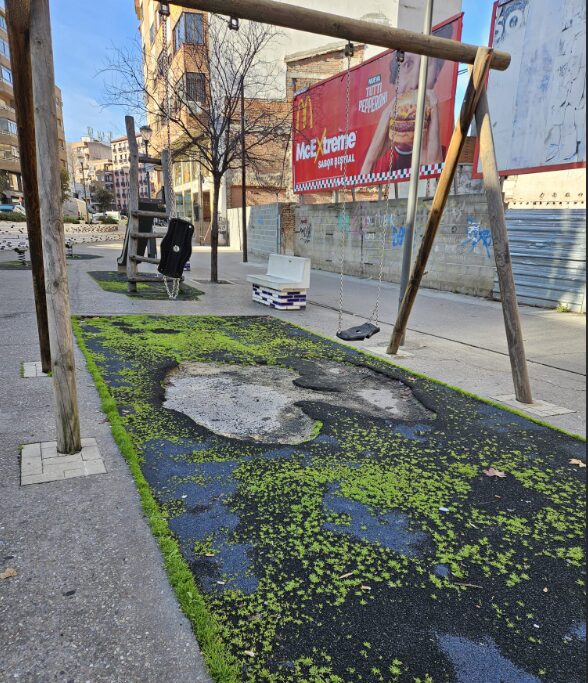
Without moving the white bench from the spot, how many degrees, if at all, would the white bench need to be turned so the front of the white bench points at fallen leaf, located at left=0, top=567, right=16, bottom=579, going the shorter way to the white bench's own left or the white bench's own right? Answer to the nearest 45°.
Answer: approximately 45° to the white bench's own left

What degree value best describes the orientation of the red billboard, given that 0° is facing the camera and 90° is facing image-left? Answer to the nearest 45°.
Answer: approximately 45°

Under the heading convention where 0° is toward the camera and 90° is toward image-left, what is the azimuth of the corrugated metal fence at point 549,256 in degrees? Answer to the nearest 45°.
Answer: approximately 45°

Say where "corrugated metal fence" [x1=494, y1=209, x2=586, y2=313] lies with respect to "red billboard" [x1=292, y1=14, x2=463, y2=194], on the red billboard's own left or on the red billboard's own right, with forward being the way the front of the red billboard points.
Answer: on the red billboard's own left

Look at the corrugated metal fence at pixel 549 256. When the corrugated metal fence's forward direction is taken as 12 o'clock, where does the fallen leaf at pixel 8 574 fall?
The fallen leaf is roughly at 11 o'clock from the corrugated metal fence.

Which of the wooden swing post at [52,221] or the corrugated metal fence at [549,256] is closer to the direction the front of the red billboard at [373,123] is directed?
the wooden swing post

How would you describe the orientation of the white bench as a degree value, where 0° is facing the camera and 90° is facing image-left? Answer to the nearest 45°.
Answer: approximately 45°
